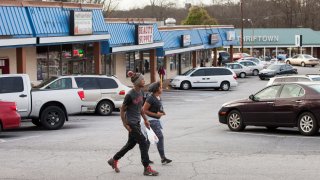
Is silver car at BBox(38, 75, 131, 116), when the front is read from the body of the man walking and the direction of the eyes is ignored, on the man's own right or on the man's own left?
on the man's own left

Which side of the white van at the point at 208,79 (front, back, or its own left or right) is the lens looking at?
left

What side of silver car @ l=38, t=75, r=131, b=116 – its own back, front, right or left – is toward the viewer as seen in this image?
left

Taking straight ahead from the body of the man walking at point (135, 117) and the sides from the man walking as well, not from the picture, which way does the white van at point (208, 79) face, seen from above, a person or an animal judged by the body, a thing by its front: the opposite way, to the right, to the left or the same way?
the opposite way

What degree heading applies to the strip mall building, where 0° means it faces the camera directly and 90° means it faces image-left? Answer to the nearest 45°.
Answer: approximately 315°
